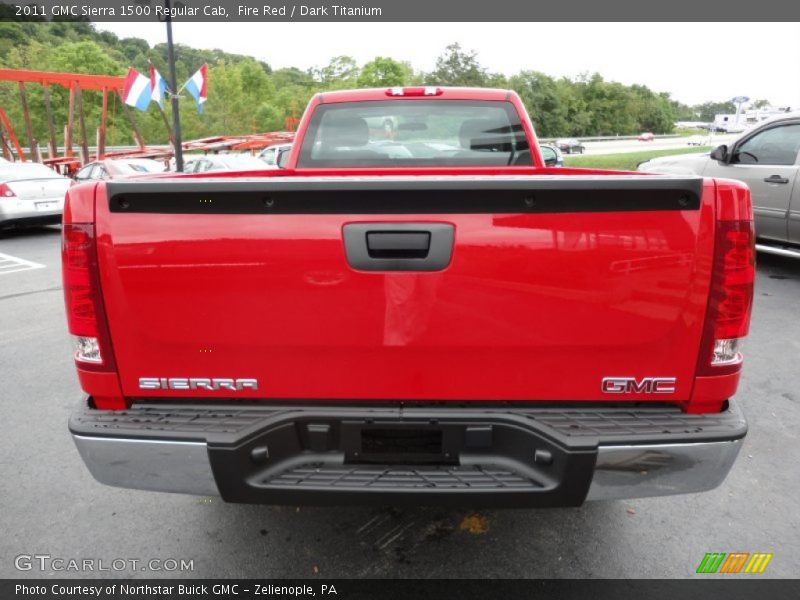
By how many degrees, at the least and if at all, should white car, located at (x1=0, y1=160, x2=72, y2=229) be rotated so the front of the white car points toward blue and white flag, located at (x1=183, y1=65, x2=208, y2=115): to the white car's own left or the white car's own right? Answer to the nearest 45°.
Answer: approximately 90° to the white car's own right

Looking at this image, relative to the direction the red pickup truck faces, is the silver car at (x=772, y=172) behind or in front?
in front

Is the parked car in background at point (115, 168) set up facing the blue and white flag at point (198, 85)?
no

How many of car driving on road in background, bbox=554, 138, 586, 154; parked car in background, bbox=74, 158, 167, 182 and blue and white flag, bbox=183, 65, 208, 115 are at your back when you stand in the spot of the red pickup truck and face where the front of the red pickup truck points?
0

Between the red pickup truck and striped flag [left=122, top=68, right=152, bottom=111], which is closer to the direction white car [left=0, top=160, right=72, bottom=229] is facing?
the striped flag

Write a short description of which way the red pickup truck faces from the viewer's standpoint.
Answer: facing away from the viewer

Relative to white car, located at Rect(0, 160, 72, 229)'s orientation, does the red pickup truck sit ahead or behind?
behind

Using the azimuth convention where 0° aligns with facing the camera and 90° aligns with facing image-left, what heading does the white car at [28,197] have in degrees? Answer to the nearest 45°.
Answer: approximately 135°

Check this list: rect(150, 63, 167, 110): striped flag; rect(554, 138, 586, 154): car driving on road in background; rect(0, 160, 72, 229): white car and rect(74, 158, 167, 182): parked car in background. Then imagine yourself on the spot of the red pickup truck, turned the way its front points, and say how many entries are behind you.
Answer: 0

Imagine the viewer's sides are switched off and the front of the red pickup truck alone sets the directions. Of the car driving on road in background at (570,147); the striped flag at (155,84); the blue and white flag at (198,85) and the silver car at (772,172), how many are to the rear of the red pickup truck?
0

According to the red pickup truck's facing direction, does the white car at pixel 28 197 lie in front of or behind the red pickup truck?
in front
